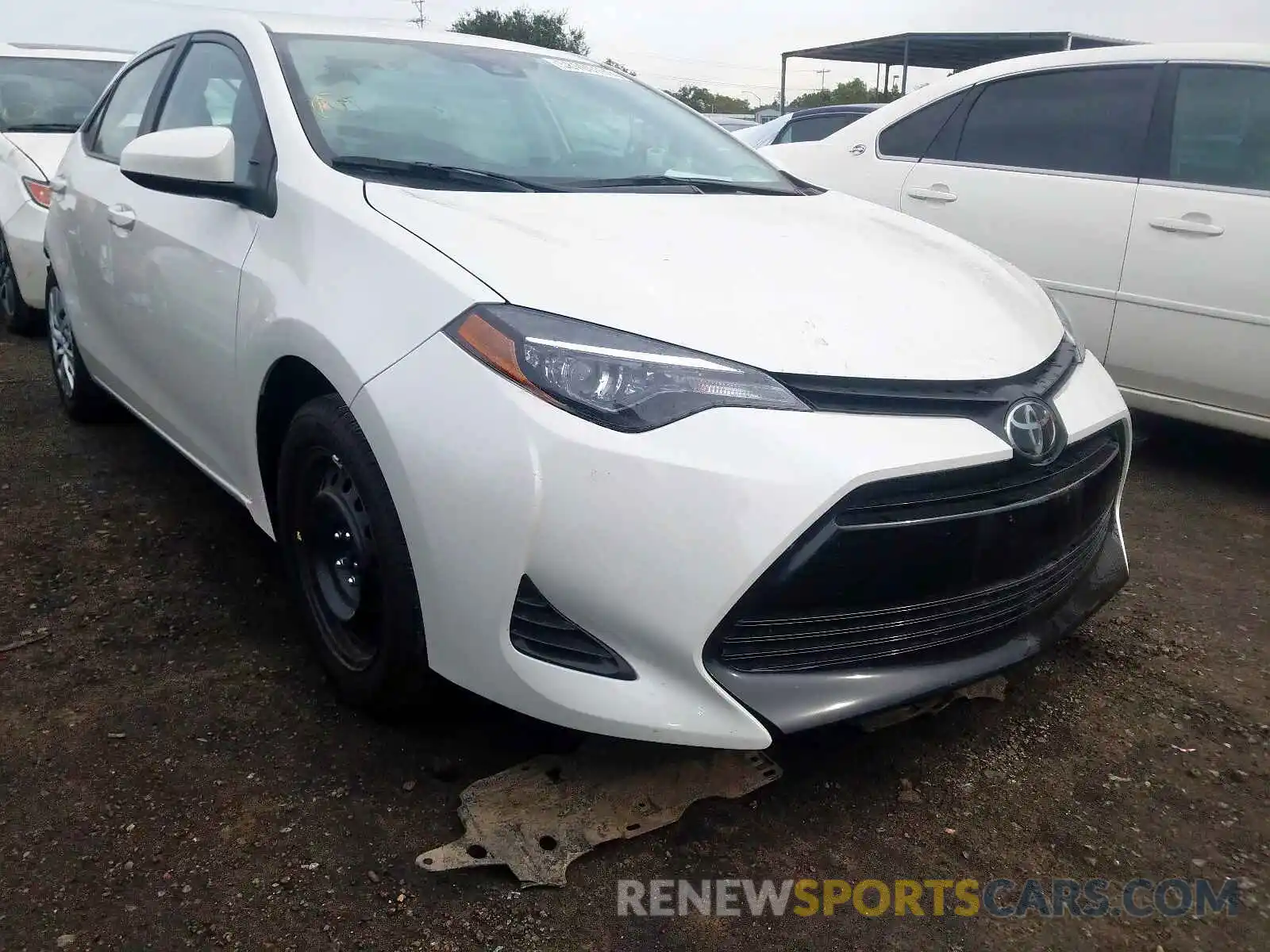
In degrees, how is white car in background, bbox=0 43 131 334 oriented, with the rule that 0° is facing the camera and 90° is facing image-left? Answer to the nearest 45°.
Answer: approximately 315°

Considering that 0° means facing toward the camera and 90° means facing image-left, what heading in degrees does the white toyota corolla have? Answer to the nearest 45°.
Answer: approximately 315°

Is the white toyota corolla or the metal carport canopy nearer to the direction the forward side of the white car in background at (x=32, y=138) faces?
the white toyota corolla

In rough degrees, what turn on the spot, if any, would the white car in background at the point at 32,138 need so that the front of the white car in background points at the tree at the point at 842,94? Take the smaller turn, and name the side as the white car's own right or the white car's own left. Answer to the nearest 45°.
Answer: approximately 90° to the white car's own left

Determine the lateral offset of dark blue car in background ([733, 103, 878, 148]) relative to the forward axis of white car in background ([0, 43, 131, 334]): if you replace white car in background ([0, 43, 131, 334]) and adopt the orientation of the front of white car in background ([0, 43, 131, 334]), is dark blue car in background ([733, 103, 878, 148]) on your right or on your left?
on your left
